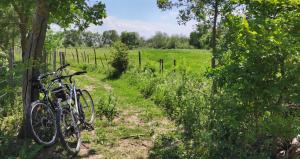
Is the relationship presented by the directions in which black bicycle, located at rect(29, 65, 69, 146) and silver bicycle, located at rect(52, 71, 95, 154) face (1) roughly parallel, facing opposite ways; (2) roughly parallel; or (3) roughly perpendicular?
roughly parallel

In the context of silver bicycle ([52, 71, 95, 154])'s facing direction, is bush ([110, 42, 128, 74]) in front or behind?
behind

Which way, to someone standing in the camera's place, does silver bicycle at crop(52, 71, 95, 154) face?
facing the viewer and to the left of the viewer

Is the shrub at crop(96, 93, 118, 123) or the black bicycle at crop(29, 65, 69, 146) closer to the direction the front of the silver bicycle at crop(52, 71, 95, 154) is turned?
the black bicycle

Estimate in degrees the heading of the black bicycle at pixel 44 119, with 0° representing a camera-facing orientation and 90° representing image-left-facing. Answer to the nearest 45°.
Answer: approximately 45°
